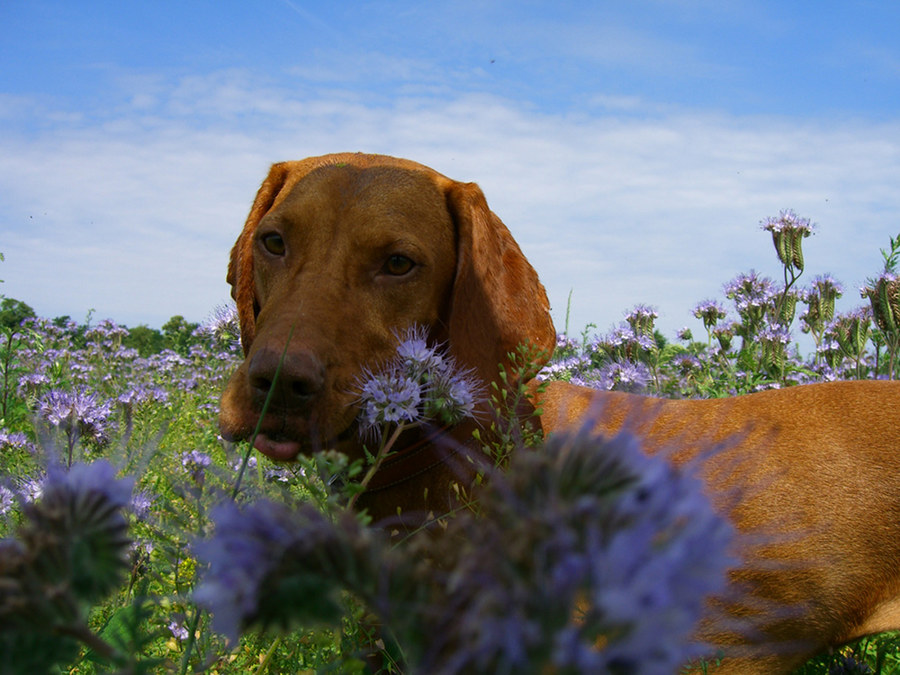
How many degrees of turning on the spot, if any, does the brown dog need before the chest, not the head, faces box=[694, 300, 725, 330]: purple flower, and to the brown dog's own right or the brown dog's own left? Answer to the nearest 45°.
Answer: approximately 135° to the brown dog's own right

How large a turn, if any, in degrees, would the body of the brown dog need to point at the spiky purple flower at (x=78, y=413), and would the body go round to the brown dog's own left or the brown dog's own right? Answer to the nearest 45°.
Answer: approximately 45° to the brown dog's own right

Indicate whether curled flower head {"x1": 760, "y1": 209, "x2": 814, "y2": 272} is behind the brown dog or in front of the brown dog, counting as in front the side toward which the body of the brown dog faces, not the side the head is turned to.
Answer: behind

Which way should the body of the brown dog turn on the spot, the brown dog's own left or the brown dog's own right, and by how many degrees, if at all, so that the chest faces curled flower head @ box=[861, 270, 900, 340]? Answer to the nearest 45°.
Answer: approximately 180°

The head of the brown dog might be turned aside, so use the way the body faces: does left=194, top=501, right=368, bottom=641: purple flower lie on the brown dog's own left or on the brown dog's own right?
on the brown dog's own left

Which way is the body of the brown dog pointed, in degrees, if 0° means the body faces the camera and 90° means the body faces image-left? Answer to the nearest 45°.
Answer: approximately 45°

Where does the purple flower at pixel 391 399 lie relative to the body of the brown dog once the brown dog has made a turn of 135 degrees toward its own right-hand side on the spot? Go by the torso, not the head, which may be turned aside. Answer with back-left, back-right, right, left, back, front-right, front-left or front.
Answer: back
